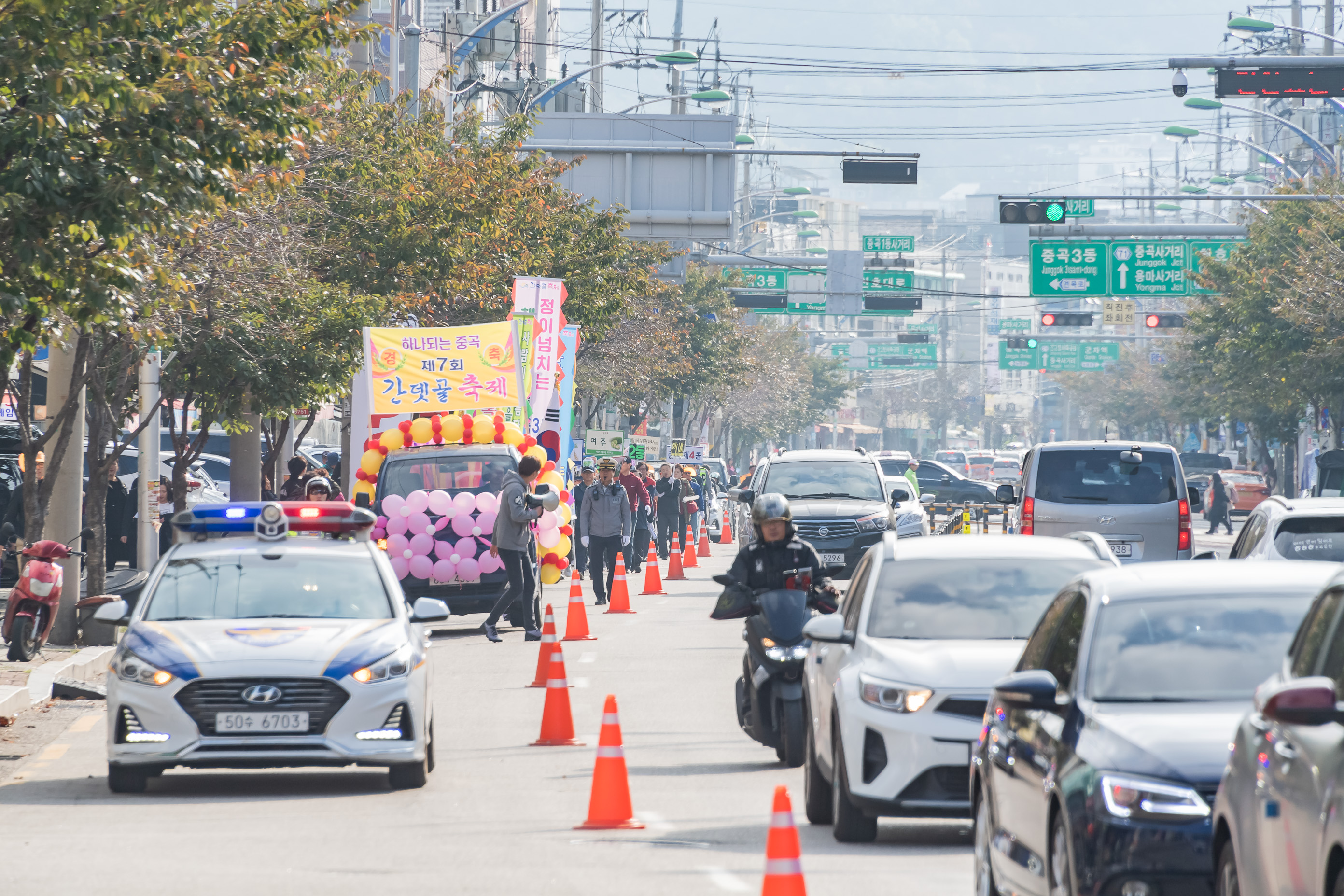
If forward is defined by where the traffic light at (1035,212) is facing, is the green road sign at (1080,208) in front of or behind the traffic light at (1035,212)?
behind

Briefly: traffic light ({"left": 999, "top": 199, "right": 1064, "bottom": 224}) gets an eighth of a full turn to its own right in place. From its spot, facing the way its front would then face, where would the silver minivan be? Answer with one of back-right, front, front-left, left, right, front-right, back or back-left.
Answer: front-left

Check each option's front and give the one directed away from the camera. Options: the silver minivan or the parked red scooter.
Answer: the silver minivan

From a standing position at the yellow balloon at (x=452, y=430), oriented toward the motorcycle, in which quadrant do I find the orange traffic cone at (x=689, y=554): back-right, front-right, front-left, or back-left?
back-left

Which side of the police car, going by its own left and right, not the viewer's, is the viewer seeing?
front

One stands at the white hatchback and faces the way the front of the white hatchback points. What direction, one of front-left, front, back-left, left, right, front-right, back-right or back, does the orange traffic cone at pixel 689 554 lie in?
back

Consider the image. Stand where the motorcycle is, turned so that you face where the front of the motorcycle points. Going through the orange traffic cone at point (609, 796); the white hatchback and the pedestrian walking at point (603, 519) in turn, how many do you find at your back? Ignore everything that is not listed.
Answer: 1

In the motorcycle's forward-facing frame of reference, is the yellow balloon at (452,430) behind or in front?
behind

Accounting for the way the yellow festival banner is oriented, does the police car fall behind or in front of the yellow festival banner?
in front

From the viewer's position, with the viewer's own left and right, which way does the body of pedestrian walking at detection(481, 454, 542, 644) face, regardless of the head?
facing to the right of the viewer

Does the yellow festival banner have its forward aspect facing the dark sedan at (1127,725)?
yes

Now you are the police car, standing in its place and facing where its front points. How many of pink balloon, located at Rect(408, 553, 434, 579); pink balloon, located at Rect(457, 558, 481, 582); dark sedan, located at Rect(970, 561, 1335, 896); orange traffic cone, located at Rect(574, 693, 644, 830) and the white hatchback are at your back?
2
